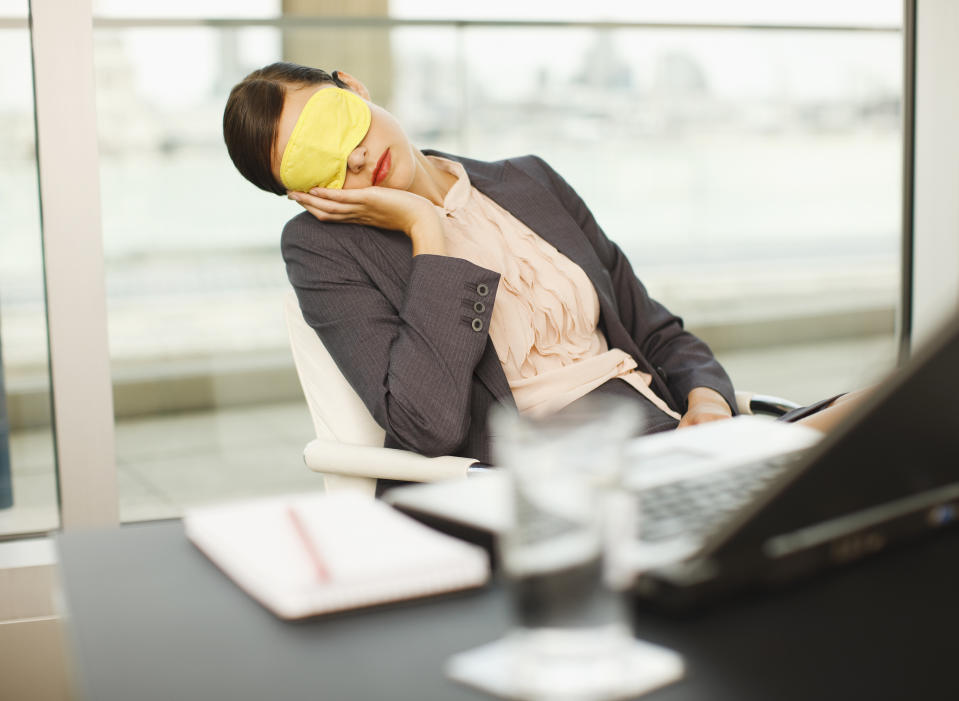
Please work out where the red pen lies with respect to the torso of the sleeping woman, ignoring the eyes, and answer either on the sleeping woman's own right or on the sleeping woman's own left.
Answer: on the sleeping woman's own right

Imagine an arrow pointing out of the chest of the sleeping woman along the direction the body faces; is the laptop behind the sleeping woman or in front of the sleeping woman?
in front

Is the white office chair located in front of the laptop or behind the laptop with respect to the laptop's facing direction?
in front

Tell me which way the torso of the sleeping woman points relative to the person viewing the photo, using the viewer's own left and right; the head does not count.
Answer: facing the viewer and to the right of the viewer

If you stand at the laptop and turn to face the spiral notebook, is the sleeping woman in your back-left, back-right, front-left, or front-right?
front-right

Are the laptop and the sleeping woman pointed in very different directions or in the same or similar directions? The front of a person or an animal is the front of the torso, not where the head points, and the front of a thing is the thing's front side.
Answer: very different directions

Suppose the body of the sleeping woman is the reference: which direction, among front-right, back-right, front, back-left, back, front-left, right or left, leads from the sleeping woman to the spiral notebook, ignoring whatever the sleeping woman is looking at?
front-right

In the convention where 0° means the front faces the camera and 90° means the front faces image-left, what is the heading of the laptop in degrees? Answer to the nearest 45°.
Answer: approximately 135°

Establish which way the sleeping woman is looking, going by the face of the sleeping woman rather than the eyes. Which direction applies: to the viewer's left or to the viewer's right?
to the viewer's right
